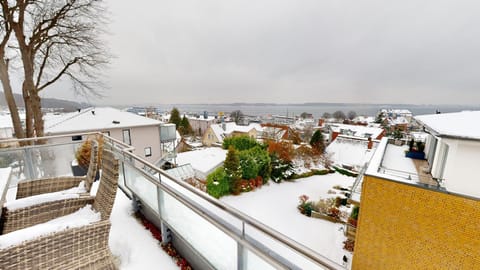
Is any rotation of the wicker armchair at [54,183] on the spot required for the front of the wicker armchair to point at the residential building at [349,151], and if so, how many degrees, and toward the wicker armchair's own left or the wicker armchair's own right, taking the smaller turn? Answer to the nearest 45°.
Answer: approximately 180°

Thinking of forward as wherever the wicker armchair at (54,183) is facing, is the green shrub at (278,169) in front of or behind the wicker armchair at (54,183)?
behind

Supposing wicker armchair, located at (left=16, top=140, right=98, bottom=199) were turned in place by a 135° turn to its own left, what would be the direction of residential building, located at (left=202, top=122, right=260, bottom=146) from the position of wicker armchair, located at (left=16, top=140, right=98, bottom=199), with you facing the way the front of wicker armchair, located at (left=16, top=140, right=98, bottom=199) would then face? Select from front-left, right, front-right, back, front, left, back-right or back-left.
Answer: left

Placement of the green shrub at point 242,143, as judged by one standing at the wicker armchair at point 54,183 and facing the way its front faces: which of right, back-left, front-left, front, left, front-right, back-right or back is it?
back-right

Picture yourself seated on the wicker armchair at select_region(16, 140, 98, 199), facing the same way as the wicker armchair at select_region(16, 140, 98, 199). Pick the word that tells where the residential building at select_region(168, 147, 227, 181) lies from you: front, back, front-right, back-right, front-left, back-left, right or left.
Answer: back-right

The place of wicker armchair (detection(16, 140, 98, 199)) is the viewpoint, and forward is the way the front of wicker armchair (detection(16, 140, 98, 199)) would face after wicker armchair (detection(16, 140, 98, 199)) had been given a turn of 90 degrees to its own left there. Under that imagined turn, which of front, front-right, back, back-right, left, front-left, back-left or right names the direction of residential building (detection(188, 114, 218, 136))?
back-left

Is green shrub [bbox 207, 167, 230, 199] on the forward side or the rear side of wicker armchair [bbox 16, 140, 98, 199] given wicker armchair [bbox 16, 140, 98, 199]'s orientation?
on the rear side

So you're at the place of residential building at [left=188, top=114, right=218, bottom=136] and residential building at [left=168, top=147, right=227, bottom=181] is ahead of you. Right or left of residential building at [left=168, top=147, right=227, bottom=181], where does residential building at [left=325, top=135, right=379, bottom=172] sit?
left

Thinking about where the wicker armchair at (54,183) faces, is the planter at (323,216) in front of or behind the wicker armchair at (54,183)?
behind

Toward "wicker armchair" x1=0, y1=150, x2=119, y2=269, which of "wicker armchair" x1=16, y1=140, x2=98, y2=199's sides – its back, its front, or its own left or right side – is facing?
left

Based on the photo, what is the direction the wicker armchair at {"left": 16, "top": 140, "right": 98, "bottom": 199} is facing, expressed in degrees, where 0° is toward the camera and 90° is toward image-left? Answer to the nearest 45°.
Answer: approximately 90°

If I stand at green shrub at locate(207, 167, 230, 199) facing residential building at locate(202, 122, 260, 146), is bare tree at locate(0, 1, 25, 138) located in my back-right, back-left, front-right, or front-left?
back-left

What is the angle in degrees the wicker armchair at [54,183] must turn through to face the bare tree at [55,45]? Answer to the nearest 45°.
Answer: approximately 90° to its right

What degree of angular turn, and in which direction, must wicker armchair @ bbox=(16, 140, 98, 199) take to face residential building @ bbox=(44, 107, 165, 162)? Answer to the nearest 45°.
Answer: approximately 90° to its right

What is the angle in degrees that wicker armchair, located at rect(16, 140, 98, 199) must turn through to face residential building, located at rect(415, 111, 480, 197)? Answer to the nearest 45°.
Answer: approximately 135° to its left
